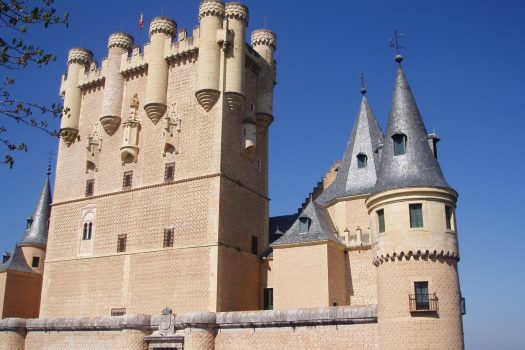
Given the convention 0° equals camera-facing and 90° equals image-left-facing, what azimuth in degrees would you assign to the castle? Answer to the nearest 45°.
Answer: approximately 45°
